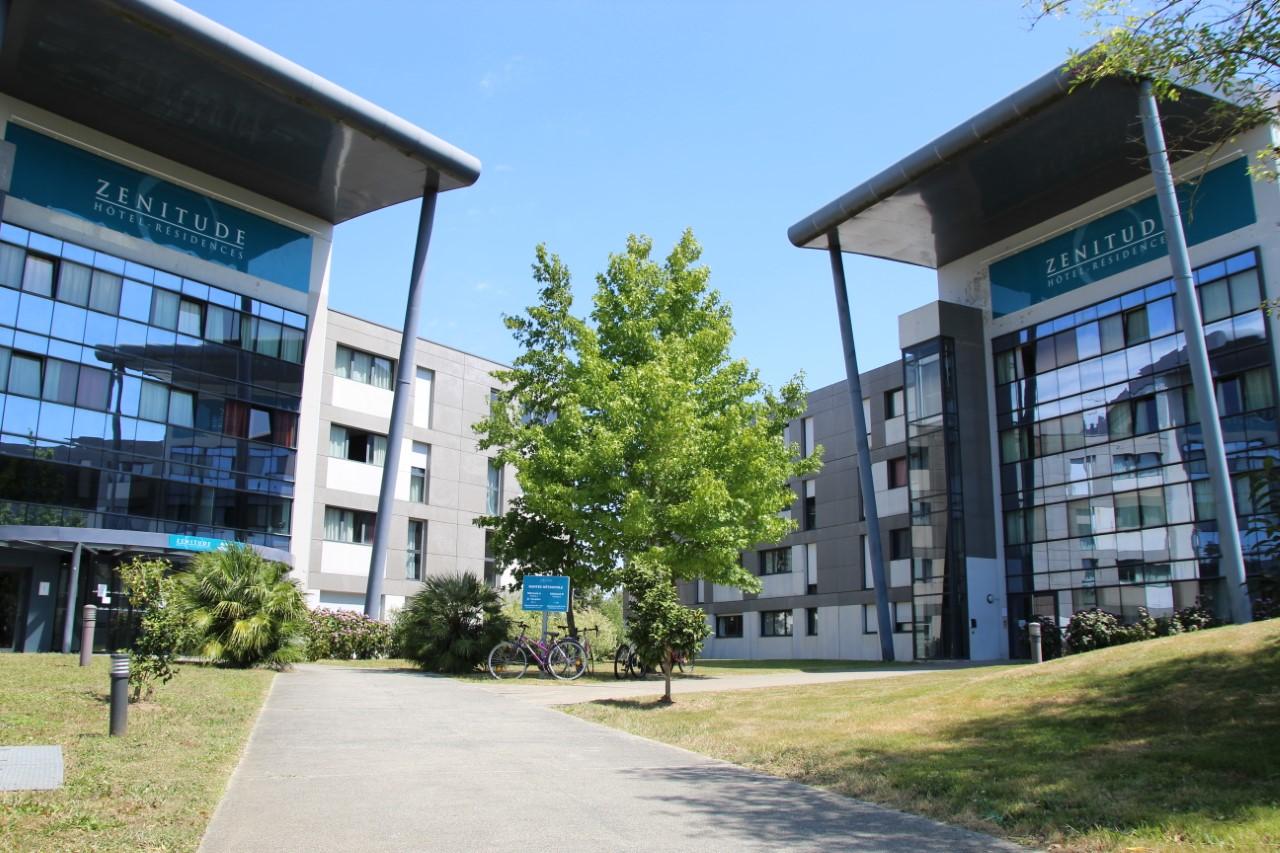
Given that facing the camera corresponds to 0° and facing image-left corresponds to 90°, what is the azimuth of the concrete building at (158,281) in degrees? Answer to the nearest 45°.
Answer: approximately 315°

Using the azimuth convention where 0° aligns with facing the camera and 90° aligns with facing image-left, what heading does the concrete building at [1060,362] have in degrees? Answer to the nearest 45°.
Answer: approximately 45°

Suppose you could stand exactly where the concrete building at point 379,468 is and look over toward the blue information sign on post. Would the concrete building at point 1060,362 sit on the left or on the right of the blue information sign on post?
left

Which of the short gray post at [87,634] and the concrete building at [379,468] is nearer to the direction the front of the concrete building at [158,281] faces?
the short gray post

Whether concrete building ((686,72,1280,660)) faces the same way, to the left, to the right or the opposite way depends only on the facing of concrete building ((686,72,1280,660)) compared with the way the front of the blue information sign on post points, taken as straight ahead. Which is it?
to the right

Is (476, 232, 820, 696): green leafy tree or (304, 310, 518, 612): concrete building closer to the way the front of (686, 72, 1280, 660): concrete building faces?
the green leafy tree

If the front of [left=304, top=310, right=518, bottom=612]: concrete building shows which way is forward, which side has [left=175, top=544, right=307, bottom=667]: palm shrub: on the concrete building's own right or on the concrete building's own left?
on the concrete building's own right

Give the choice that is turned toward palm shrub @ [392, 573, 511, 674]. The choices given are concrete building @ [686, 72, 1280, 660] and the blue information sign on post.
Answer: the concrete building

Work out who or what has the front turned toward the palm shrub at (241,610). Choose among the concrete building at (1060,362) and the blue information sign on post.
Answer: the concrete building
